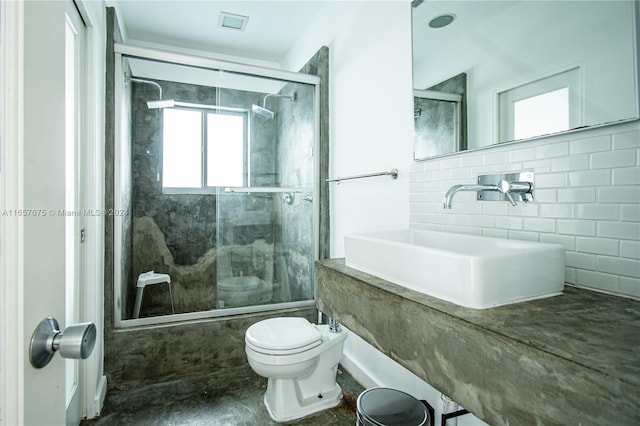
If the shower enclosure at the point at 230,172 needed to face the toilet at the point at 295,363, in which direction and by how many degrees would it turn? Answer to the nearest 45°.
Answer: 0° — it already faces it

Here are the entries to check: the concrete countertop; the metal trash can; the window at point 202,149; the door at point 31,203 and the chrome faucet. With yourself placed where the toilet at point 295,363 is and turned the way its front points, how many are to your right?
1

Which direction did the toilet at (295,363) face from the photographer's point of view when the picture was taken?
facing the viewer and to the left of the viewer

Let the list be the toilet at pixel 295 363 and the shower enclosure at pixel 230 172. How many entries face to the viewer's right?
0

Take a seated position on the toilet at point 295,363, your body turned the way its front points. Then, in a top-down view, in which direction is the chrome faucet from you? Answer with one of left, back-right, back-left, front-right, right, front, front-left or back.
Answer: left

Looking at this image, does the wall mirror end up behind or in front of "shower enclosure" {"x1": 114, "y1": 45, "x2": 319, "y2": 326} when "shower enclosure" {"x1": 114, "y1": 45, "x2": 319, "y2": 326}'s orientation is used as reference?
in front

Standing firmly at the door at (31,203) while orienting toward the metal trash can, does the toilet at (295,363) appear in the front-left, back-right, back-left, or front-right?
front-left

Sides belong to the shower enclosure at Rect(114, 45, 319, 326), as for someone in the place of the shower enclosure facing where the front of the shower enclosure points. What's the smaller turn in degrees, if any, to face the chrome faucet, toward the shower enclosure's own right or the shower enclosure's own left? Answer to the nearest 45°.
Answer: approximately 45° to the shower enclosure's own left

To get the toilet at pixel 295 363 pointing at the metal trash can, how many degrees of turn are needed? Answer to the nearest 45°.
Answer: approximately 90° to its left

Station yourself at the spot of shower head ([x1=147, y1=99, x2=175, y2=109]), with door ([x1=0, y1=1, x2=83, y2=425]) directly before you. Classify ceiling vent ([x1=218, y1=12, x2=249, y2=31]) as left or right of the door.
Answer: left

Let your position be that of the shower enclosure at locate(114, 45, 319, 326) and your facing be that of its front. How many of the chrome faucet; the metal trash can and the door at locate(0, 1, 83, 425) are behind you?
0

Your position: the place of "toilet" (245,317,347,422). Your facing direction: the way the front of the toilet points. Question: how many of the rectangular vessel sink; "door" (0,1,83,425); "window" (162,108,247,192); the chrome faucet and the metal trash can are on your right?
1

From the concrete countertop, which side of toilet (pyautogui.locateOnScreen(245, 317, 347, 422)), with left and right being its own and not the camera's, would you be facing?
left

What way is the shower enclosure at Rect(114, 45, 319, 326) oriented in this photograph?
toward the camera
